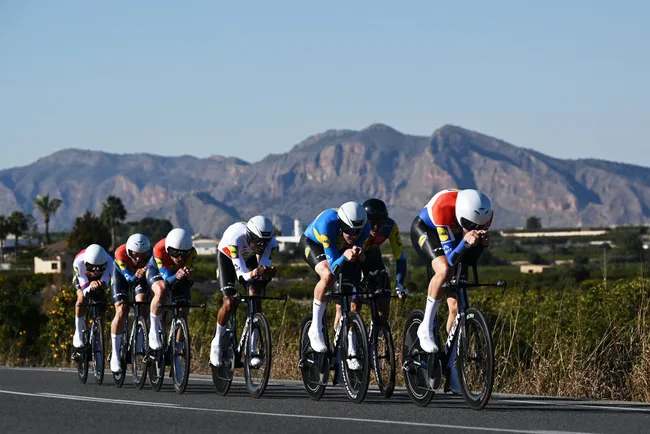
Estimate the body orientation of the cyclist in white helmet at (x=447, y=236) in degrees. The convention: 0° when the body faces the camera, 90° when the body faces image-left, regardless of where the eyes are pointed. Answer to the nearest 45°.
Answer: approximately 315°

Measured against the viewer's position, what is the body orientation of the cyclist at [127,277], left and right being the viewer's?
facing the viewer and to the right of the viewer

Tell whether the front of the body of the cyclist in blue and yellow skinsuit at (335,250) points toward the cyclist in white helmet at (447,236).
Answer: yes

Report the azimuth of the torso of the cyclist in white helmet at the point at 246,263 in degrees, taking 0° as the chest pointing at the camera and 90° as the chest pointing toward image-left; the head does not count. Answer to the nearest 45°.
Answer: approximately 315°

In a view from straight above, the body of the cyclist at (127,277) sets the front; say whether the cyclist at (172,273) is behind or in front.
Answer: in front

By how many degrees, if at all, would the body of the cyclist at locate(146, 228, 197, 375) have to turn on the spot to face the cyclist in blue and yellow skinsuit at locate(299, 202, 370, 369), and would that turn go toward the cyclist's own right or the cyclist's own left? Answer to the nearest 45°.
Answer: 0° — they already face them

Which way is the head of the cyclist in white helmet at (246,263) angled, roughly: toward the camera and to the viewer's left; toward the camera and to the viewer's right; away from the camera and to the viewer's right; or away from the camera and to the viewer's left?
toward the camera and to the viewer's right

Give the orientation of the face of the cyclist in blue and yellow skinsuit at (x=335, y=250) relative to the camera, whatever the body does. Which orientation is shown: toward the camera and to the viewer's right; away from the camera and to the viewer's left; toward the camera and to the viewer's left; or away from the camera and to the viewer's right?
toward the camera and to the viewer's right

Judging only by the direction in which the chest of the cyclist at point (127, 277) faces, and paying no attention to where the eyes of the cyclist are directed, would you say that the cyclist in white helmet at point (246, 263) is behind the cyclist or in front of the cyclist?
in front

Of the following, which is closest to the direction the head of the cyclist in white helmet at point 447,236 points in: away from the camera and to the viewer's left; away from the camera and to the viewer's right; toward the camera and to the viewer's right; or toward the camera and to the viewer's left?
toward the camera and to the viewer's right

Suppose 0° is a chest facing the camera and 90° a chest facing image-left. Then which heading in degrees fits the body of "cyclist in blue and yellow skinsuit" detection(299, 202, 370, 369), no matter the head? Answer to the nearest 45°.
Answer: approximately 315°

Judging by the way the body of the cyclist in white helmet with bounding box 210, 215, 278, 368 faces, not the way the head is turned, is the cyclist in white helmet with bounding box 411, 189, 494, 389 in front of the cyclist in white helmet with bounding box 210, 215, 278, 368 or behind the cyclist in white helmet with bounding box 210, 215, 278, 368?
in front

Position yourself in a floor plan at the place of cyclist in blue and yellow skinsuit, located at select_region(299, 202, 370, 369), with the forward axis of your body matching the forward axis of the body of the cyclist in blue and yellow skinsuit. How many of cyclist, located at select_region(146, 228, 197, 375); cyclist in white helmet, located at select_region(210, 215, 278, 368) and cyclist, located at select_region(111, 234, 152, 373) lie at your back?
3
